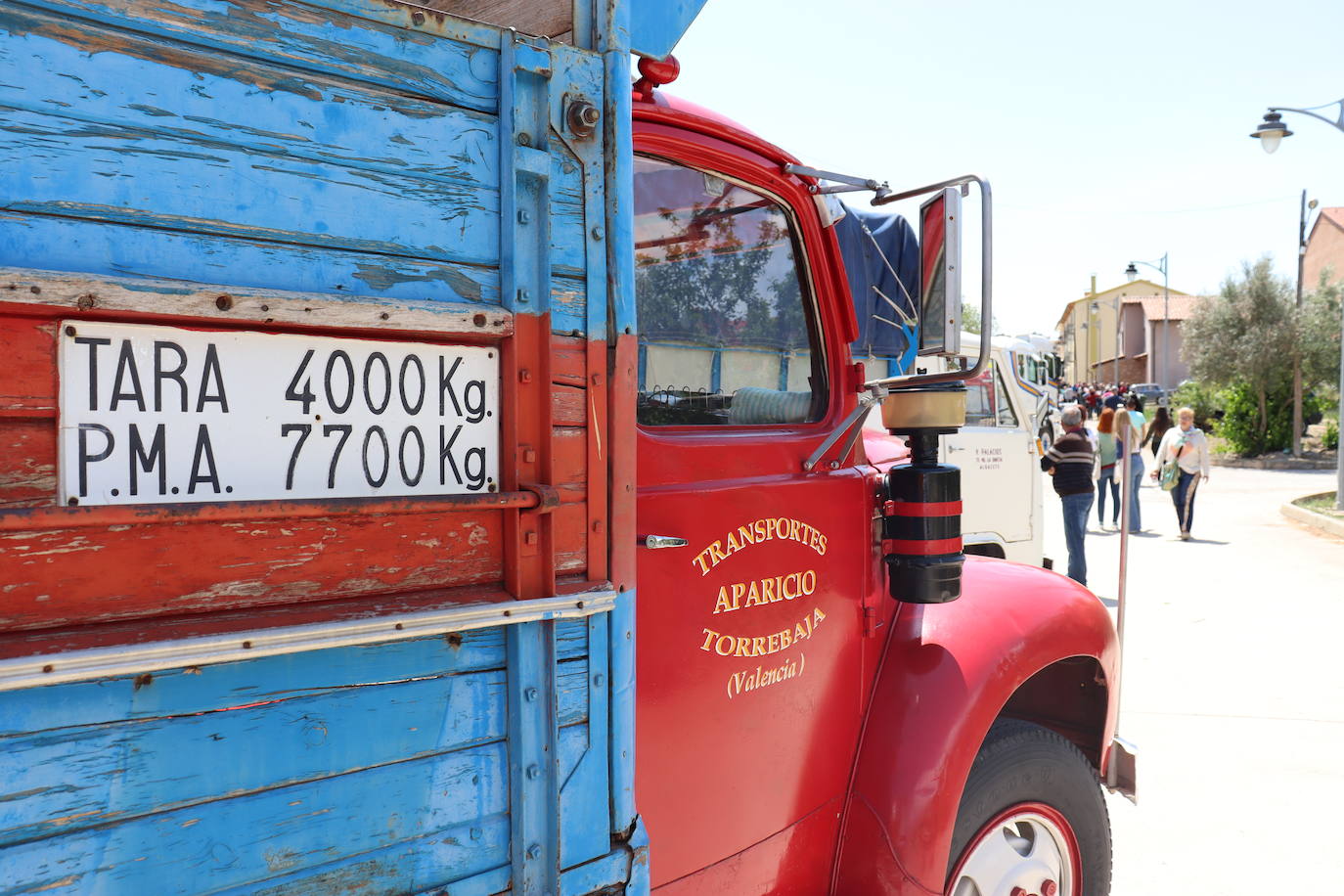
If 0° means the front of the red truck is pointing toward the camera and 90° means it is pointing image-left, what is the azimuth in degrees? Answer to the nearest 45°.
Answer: approximately 225°

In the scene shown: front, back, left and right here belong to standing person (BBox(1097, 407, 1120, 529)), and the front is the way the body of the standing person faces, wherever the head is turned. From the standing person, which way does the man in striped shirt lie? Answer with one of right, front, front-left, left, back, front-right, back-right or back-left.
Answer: back

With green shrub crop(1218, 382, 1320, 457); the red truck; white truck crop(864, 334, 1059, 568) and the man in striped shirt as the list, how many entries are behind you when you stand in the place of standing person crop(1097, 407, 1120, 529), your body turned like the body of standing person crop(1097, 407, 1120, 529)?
3

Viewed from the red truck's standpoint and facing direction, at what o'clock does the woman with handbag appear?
The woman with handbag is roughly at 12 o'clock from the red truck.

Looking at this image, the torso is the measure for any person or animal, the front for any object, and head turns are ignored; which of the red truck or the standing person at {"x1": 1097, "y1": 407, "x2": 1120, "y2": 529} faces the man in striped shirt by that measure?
the red truck

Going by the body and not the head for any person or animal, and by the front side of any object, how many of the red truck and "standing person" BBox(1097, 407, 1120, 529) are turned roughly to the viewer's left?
0

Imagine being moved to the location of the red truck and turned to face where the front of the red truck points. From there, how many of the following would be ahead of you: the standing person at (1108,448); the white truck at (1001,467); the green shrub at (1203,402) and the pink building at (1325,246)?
4

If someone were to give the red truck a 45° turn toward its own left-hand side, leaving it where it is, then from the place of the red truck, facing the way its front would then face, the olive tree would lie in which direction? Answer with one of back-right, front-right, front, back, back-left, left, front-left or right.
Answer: front-right

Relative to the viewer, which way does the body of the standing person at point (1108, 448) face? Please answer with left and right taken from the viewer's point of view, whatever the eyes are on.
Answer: facing away from the viewer

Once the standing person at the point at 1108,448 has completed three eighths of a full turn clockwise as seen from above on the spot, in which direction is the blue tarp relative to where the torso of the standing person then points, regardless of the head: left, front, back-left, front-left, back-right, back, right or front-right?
front-right

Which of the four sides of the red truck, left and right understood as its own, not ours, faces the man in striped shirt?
front

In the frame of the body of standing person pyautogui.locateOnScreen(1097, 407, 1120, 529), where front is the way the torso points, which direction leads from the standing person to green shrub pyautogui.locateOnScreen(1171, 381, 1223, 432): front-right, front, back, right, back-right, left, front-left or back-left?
front

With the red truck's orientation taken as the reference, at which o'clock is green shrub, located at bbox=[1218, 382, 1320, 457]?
The green shrub is roughly at 12 o'clock from the red truck.
